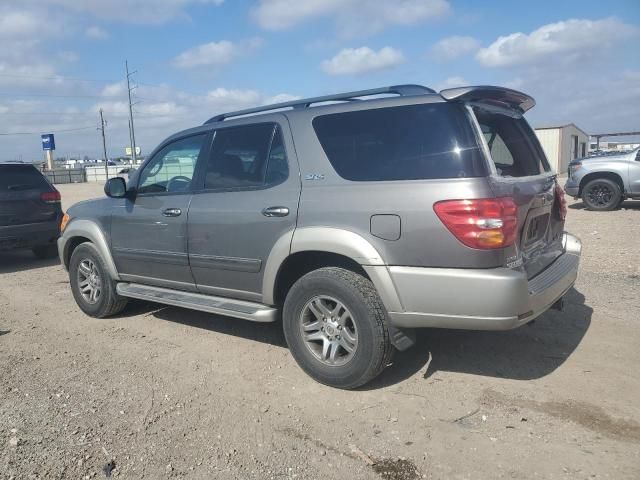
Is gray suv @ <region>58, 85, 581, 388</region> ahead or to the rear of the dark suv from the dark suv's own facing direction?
to the rear

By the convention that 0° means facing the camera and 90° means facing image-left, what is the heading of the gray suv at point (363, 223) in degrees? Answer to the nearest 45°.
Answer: approximately 135°

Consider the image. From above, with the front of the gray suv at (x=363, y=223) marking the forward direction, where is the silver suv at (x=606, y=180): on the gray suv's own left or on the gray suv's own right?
on the gray suv's own right

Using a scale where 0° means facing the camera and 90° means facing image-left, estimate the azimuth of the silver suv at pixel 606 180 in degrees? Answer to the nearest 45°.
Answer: approximately 90°

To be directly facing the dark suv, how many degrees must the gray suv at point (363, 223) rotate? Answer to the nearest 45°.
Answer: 0° — it already faces it

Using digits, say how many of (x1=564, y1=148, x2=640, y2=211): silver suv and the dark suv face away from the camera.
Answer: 1

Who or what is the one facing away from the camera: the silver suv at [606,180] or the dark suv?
the dark suv

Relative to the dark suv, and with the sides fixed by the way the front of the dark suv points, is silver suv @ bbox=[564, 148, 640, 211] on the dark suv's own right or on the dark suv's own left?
on the dark suv's own right

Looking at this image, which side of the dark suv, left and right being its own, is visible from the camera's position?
back
